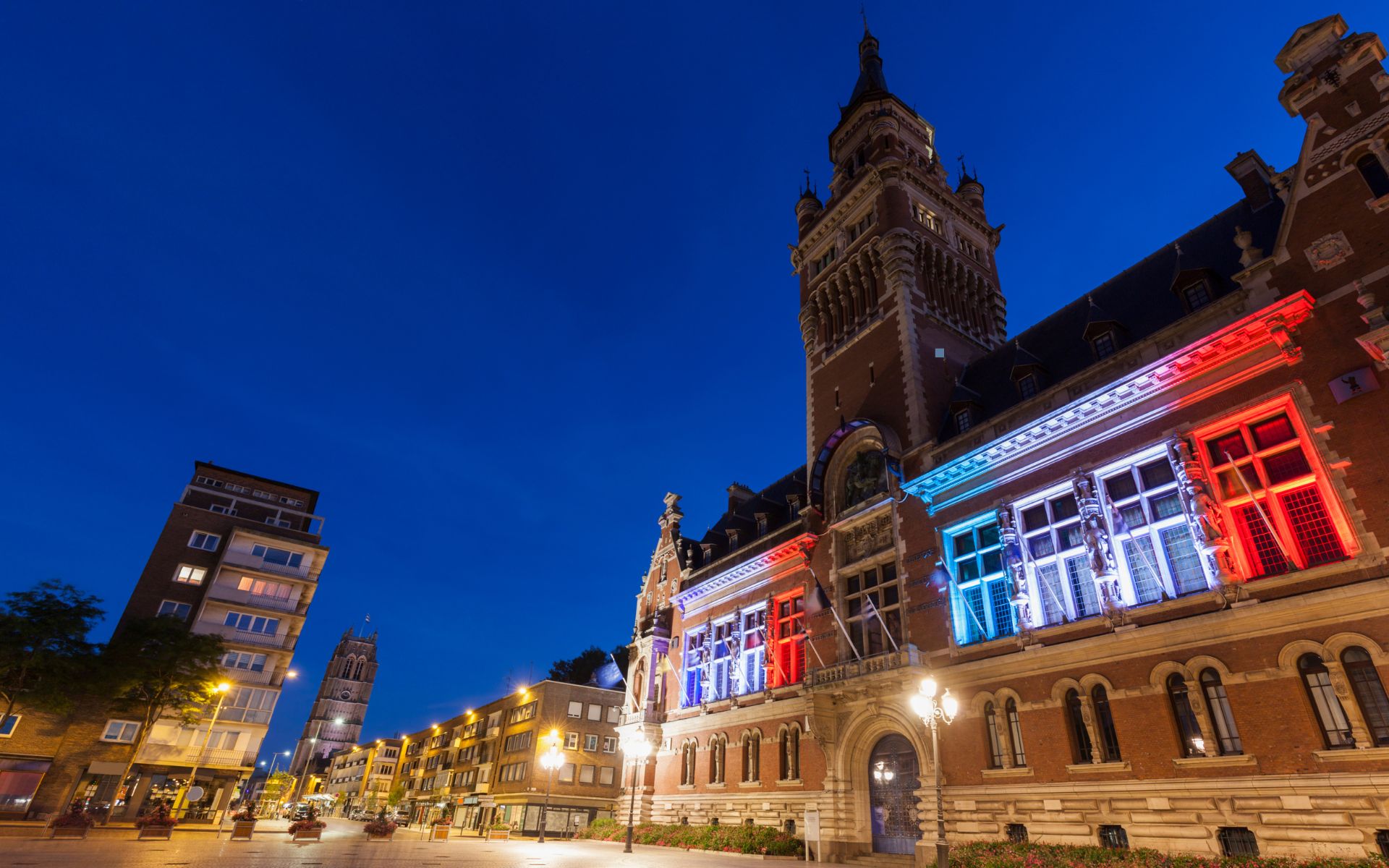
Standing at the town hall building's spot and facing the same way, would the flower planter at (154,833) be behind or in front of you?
in front

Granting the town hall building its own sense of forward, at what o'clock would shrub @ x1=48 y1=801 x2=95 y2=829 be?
The shrub is roughly at 1 o'clock from the town hall building.

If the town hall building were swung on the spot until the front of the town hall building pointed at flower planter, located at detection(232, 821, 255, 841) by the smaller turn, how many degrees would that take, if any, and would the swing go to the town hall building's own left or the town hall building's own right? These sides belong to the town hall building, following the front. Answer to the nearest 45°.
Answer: approximately 45° to the town hall building's own right

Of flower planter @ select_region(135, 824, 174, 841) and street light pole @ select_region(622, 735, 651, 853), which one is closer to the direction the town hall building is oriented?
the flower planter

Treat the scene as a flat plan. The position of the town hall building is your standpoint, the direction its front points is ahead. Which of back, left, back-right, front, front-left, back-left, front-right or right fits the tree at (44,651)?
front-right

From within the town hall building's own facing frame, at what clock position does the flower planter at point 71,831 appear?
The flower planter is roughly at 1 o'clock from the town hall building.

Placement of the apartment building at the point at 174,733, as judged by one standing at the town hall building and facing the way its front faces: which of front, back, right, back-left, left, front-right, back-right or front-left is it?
front-right

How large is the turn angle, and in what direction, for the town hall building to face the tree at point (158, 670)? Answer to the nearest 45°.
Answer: approximately 45° to its right

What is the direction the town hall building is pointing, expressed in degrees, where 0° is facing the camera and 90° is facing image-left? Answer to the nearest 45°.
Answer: approximately 45°

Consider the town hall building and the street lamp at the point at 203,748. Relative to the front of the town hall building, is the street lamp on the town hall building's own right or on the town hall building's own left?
on the town hall building's own right

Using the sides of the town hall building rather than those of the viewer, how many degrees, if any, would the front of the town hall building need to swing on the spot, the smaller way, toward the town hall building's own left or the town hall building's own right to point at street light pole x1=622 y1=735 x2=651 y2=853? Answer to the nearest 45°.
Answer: approximately 90° to the town hall building's own right
